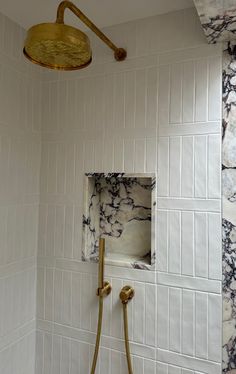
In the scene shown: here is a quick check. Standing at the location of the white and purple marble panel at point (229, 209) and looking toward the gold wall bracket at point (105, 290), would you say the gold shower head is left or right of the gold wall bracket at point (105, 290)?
left
